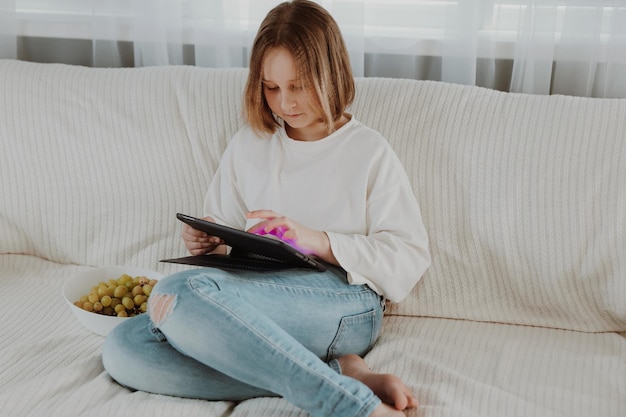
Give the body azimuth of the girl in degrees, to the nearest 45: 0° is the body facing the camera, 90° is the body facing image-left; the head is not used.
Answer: approximately 45°

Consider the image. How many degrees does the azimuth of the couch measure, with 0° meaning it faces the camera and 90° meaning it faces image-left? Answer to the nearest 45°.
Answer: approximately 0°
